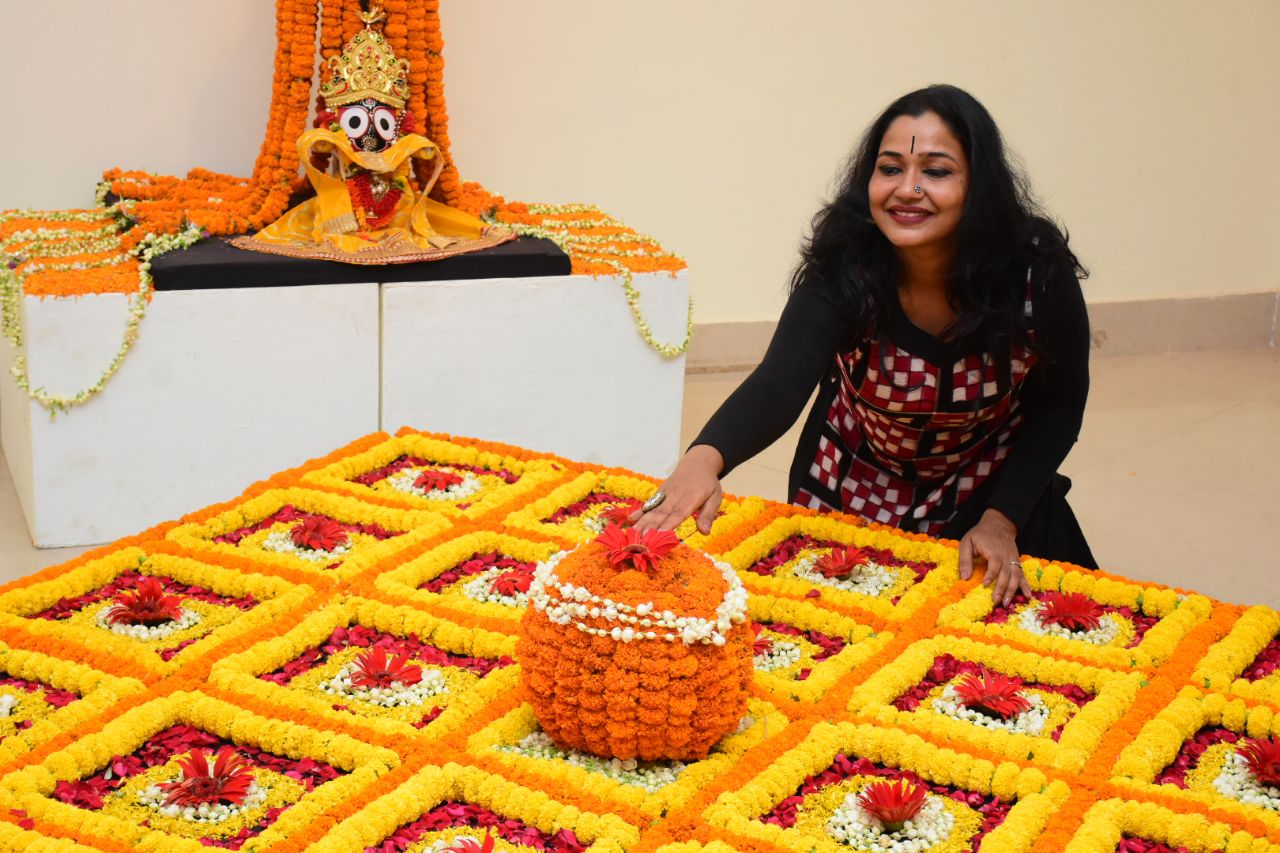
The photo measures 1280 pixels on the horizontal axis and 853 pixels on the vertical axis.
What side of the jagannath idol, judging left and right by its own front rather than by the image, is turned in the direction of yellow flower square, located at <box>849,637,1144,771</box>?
front

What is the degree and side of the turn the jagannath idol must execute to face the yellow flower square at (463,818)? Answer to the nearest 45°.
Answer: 0° — it already faces it

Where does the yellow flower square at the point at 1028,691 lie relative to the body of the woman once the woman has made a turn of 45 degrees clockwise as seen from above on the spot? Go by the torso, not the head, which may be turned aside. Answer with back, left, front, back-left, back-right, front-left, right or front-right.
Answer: left

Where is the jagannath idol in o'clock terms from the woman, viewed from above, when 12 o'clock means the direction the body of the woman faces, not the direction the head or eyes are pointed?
The jagannath idol is roughly at 3 o'clock from the woman.

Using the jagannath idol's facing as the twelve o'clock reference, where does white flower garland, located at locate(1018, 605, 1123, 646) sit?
The white flower garland is roughly at 11 o'clock from the jagannath idol.

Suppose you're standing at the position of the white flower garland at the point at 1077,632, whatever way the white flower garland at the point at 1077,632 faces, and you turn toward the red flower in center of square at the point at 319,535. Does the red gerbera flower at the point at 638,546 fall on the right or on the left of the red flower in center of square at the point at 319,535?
left

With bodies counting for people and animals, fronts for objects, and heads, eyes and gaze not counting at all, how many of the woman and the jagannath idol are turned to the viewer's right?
0

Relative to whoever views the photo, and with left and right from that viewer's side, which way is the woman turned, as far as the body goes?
facing the viewer and to the left of the viewer

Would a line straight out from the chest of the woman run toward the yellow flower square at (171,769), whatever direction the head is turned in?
yes

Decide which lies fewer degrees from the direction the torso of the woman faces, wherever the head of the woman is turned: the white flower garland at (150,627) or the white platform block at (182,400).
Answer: the white flower garland

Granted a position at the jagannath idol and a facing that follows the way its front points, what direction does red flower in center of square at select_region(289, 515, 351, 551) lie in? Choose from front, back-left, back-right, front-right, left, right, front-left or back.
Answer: front

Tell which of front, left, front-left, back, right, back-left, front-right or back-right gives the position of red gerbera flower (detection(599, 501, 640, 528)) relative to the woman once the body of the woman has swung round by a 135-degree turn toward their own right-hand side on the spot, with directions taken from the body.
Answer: left

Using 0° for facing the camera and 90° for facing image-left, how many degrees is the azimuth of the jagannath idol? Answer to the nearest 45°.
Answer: approximately 0°

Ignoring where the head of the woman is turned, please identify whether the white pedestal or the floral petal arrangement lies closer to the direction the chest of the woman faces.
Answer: the floral petal arrangement

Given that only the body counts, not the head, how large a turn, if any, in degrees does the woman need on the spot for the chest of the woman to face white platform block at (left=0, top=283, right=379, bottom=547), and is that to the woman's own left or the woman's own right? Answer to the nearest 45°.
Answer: approximately 90° to the woman's own right

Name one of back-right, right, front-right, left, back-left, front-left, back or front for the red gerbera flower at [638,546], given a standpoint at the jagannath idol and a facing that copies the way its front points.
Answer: front
